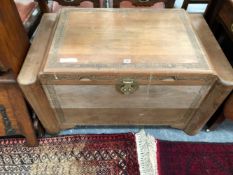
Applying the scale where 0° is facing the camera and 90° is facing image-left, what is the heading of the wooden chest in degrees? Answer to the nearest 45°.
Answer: approximately 0°

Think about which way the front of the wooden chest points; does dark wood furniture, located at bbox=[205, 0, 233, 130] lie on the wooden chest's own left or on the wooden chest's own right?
on the wooden chest's own left
